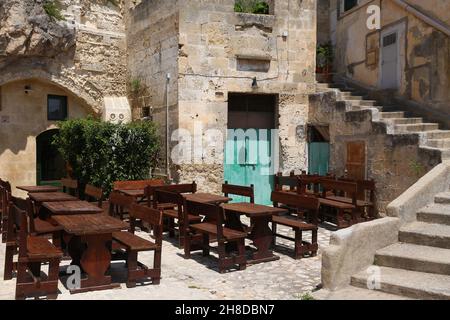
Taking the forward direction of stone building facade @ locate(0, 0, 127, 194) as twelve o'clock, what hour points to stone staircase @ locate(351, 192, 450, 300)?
The stone staircase is roughly at 11 o'clock from the stone building facade.

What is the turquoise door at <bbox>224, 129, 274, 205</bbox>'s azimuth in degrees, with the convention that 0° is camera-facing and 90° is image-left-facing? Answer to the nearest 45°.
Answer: approximately 0°

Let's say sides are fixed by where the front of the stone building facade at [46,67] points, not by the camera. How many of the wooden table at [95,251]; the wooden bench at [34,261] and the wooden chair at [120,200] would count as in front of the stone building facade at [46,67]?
3

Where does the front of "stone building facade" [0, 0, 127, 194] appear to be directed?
toward the camera

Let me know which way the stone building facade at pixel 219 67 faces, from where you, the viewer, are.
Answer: facing the viewer

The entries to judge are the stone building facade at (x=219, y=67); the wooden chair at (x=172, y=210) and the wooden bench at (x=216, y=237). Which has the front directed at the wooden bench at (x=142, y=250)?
the stone building facade

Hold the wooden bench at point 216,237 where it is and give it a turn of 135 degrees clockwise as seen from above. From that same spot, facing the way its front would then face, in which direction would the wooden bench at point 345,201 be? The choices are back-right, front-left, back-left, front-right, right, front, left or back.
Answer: back-left

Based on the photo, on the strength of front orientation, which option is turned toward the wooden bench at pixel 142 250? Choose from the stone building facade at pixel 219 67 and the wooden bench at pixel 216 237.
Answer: the stone building facade

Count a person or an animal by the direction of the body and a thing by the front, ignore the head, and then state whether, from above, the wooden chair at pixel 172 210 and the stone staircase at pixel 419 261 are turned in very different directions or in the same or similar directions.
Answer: very different directions

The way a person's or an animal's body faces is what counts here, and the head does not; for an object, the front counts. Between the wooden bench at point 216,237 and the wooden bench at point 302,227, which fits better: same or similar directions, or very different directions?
very different directions

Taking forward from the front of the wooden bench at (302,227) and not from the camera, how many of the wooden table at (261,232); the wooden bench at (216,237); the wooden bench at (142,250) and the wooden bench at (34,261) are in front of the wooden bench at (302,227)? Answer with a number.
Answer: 4

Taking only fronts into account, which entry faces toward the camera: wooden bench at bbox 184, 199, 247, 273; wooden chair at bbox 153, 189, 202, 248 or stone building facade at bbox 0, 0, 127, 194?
the stone building facade

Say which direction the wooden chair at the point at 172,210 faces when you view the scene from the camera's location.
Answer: facing away from the viewer and to the right of the viewer

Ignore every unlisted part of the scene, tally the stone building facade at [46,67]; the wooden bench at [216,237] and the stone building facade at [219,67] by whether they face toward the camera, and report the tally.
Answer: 2

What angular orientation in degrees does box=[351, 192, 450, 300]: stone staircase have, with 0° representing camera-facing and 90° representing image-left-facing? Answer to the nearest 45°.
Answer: approximately 45°

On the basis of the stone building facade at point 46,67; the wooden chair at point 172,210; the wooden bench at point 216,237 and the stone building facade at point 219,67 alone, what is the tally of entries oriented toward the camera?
2
